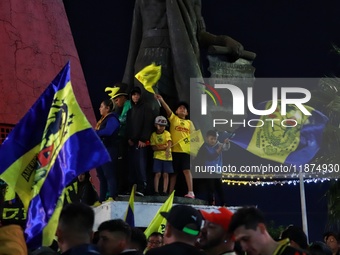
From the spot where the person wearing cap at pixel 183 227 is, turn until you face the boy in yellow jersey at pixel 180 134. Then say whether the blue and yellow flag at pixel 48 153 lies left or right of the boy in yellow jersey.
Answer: left

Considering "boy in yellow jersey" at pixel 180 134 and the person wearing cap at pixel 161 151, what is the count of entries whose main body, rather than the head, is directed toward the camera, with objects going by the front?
2

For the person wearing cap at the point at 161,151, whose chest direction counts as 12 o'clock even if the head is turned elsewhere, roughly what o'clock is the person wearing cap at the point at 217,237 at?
the person wearing cap at the point at 217,237 is roughly at 12 o'clock from the person wearing cap at the point at 161,151.

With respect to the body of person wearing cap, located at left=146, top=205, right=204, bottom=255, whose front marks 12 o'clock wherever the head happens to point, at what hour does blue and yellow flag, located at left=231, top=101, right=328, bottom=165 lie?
The blue and yellow flag is roughly at 2 o'clock from the person wearing cap.

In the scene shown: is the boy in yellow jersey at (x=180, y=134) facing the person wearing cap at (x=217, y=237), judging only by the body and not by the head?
yes

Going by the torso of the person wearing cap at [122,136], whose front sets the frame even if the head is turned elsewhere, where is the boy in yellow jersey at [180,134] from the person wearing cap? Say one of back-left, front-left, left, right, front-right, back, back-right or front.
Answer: back-left

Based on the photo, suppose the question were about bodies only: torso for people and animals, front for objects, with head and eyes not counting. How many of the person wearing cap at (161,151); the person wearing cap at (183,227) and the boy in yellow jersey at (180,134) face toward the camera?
2

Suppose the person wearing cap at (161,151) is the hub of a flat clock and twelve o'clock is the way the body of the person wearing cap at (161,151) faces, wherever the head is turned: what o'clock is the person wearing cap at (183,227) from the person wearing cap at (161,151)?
the person wearing cap at (183,227) is roughly at 12 o'clock from the person wearing cap at (161,151).

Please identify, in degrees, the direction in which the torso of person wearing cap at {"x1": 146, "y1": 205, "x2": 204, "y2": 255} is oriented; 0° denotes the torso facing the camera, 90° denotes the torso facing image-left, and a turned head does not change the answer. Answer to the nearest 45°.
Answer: approximately 135°
